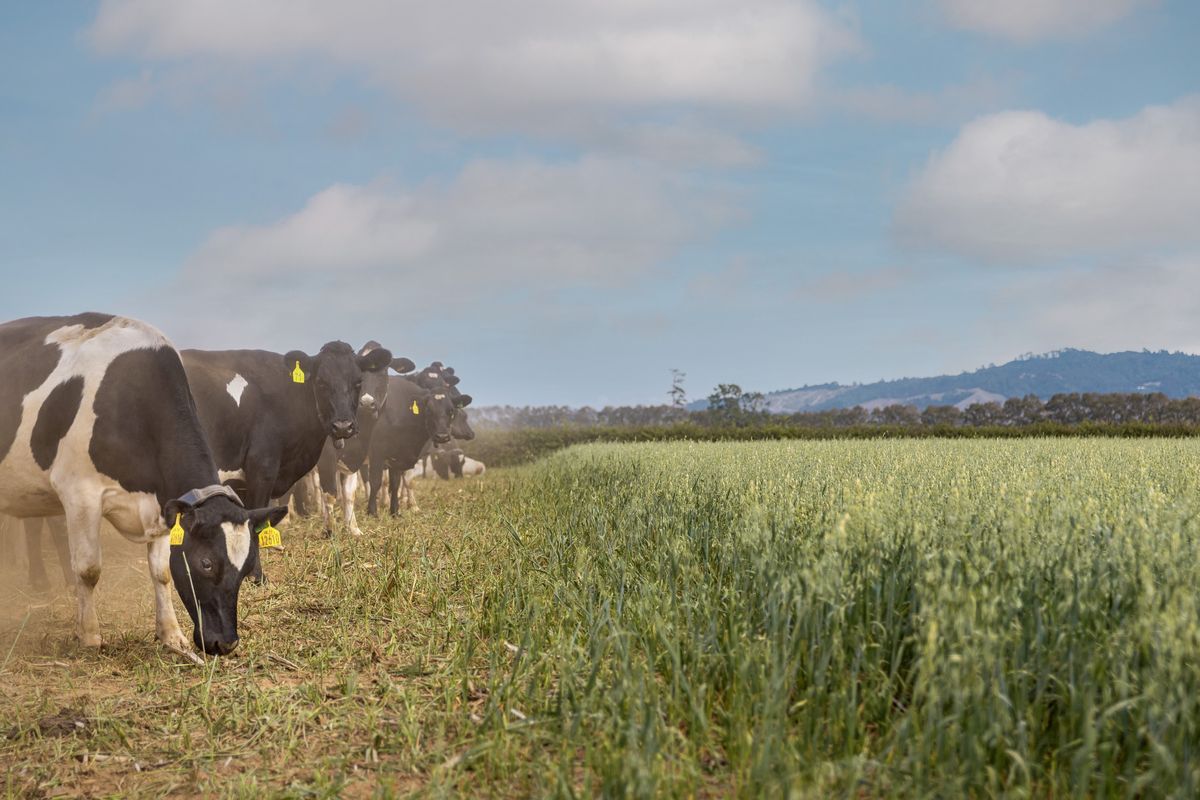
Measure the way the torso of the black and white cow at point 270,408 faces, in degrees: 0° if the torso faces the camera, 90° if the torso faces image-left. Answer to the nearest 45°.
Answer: approximately 315°

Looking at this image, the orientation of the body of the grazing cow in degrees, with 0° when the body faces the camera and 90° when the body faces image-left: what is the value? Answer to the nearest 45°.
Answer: approximately 315°

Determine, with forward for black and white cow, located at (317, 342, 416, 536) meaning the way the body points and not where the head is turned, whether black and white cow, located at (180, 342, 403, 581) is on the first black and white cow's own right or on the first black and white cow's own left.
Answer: on the first black and white cow's own right

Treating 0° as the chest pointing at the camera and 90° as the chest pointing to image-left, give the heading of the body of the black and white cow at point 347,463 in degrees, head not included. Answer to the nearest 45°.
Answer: approximately 315°

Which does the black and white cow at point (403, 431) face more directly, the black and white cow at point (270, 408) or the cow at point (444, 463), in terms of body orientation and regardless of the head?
the black and white cow

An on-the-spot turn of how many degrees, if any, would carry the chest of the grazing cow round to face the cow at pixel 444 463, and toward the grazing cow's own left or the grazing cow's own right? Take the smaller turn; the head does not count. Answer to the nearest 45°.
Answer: approximately 135° to the grazing cow's own left
